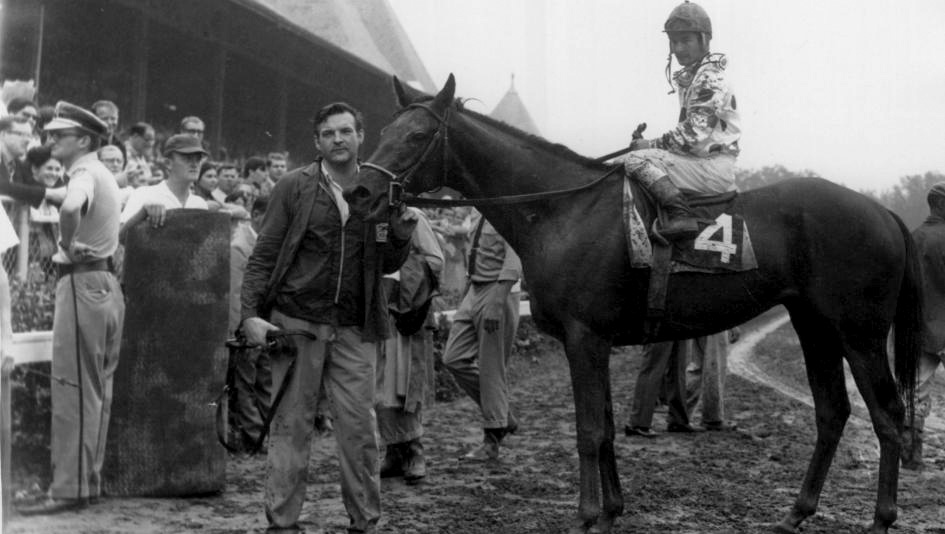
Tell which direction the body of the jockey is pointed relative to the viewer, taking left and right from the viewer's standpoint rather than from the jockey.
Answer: facing to the left of the viewer

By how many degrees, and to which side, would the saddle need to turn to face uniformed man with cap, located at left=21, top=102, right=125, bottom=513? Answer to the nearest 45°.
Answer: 0° — it already faces them

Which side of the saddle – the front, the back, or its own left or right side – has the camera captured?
left

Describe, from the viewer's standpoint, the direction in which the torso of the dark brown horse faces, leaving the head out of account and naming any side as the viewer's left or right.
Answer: facing to the left of the viewer

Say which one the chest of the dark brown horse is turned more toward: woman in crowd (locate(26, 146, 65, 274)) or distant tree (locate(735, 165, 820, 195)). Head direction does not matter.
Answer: the woman in crowd

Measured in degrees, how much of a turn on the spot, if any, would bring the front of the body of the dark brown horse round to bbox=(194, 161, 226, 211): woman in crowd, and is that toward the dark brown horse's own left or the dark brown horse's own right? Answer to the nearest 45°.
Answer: approximately 45° to the dark brown horse's own right

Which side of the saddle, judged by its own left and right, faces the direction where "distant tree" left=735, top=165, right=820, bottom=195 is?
right

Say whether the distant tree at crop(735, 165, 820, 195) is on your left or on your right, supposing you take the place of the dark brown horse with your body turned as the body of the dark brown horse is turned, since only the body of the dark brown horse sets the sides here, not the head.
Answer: on your right
